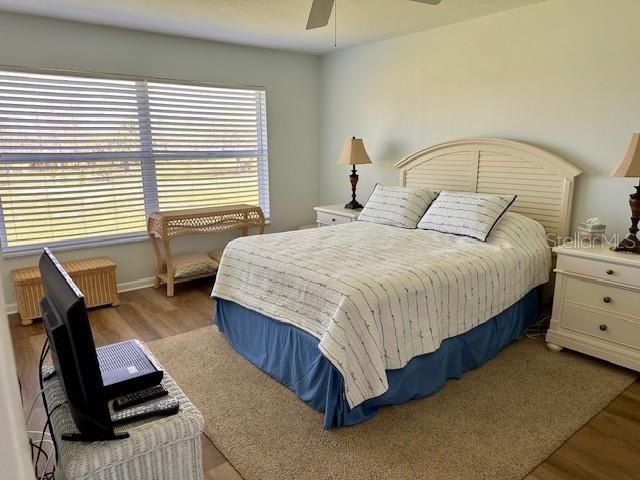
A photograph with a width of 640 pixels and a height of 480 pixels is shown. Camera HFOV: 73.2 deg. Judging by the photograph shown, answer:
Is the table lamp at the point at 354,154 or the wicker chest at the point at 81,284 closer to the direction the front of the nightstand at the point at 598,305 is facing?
the wicker chest

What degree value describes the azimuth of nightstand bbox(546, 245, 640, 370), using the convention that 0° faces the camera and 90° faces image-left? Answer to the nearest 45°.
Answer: approximately 45°

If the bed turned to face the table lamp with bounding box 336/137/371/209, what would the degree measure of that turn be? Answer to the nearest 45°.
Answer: approximately 135° to its right

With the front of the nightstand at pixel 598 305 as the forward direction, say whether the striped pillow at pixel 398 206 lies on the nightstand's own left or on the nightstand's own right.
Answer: on the nightstand's own right

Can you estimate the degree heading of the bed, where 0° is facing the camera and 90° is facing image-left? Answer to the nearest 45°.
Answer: approximately 45°

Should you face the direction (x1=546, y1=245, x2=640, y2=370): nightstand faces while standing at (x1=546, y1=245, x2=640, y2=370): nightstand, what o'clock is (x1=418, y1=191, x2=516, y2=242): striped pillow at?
The striped pillow is roughly at 2 o'clock from the nightstand.

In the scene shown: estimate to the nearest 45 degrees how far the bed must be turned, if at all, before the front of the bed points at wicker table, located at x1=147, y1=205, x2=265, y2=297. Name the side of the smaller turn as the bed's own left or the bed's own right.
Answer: approximately 90° to the bed's own right

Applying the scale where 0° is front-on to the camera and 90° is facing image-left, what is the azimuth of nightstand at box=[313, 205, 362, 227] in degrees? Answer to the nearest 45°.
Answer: approximately 45°

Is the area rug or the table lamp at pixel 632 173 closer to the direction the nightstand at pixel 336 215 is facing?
the area rug

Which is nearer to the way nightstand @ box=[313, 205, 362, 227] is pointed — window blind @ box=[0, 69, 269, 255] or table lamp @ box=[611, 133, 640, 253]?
the window blind

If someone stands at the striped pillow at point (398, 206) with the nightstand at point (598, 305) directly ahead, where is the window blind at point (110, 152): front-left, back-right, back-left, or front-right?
back-right
